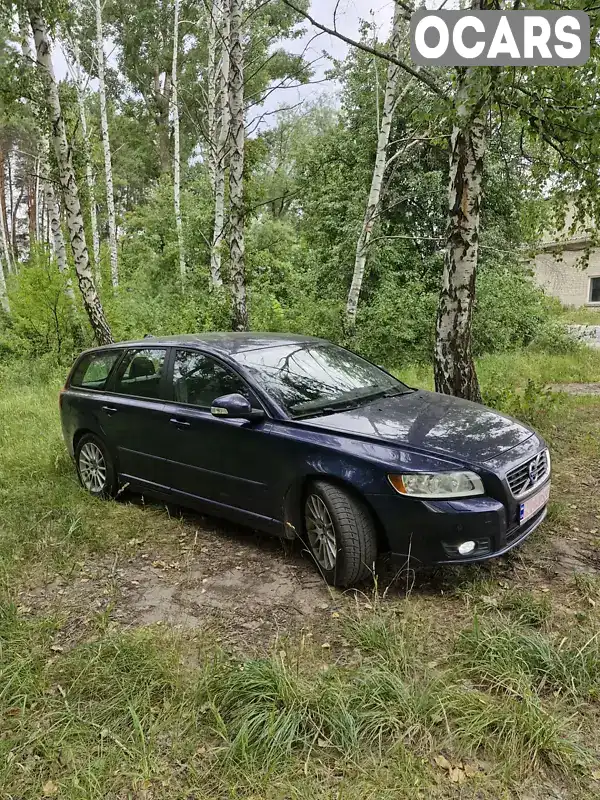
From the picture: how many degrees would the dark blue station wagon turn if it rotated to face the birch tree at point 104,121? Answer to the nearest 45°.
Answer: approximately 135° to its left

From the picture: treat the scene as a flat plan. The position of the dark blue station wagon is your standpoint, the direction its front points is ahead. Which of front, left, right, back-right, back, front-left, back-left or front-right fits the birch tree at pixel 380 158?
back-left

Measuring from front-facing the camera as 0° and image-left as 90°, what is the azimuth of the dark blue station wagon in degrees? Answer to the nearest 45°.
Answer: approximately 315°

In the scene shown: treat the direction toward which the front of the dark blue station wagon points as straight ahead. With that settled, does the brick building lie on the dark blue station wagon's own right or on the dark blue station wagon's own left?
on the dark blue station wagon's own left

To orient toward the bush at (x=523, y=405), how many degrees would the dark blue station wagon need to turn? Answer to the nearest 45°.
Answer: approximately 90° to its left

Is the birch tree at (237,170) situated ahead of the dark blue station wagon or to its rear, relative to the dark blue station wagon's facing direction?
to the rear

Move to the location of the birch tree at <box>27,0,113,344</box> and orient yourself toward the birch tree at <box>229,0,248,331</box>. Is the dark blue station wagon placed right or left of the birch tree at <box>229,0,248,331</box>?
right
